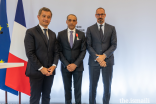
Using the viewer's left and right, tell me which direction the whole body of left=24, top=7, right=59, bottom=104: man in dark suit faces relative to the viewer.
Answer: facing the viewer and to the right of the viewer

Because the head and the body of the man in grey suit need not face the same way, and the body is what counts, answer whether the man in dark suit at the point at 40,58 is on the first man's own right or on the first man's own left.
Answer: on the first man's own right

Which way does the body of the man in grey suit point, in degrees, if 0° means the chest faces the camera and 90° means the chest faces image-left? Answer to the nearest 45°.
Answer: approximately 0°

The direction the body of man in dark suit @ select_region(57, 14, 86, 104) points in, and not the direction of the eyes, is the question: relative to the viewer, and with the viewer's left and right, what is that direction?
facing the viewer

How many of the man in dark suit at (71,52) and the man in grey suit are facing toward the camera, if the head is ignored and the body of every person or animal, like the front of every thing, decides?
2

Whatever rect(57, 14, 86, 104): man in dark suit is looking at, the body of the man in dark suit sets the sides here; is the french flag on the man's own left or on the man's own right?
on the man's own right

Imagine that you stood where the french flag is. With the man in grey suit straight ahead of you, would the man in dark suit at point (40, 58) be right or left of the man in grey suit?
right

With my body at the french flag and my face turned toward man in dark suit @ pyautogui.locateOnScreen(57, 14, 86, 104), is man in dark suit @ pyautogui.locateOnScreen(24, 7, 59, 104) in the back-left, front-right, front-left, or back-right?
front-right

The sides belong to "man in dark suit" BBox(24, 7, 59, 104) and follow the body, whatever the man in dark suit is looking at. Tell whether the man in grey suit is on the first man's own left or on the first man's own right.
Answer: on the first man's own left

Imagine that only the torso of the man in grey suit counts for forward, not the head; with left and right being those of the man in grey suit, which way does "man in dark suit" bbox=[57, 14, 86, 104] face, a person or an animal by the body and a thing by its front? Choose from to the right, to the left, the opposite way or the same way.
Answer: the same way
